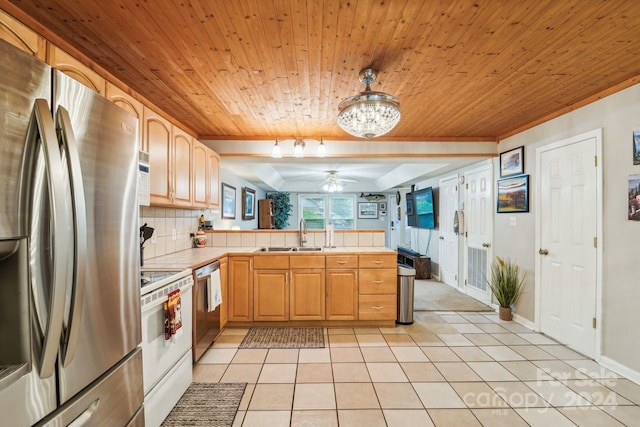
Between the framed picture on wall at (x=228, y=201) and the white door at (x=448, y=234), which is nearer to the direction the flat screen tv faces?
the framed picture on wall

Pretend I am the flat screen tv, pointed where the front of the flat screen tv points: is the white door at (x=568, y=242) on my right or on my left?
on my left

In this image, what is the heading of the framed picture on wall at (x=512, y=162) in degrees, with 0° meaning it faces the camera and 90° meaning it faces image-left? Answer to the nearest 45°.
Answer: approximately 45°

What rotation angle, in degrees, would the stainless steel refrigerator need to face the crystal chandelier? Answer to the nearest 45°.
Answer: approximately 45° to its left

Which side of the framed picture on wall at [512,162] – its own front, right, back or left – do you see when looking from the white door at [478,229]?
right

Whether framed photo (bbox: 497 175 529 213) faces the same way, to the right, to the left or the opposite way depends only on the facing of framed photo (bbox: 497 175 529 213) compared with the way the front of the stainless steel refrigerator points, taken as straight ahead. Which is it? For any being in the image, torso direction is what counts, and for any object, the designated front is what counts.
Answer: the opposite way

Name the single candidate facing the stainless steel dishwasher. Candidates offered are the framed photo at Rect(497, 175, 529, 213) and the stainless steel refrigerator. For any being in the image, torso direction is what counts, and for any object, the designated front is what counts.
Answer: the framed photo

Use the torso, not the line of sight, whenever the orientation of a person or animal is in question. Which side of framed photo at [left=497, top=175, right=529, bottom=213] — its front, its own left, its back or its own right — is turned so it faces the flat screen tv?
right

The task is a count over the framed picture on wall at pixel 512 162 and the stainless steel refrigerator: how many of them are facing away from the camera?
0

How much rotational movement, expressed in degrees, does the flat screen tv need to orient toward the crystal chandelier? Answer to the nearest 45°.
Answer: approximately 45° to its left

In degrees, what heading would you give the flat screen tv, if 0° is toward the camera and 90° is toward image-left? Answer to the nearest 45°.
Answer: approximately 45°
